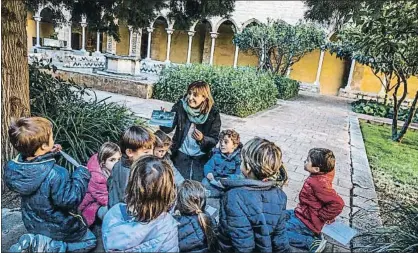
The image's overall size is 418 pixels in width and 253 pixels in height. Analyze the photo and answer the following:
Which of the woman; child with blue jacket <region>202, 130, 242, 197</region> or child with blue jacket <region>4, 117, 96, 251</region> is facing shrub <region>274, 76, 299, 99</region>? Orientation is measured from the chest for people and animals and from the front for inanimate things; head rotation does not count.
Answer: child with blue jacket <region>4, 117, 96, 251</region>

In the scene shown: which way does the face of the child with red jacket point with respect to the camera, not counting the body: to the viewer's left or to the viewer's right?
to the viewer's left

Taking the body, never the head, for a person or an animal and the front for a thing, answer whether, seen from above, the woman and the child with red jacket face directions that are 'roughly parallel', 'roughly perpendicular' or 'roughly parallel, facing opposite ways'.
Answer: roughly perpendicular

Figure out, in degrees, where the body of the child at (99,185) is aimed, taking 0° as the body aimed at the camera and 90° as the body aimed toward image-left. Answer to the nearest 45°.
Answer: approximately 270°

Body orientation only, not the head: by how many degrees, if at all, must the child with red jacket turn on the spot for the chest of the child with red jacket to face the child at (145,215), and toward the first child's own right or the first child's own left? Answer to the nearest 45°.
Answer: approximately 45° to the first child's own left

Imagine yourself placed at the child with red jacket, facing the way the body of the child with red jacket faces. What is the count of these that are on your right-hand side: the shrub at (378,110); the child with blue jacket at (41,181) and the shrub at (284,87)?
2

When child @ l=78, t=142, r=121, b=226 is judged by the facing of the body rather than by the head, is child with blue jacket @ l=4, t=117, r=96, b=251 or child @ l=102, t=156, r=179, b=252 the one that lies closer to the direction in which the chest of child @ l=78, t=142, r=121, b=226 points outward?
the child

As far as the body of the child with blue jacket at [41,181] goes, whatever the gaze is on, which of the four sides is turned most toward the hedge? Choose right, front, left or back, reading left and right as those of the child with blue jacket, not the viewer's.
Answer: front

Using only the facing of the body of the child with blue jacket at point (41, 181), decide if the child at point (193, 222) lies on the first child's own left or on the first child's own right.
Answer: on the first child's own right

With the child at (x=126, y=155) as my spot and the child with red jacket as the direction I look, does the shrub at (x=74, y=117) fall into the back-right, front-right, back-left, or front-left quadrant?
back-left

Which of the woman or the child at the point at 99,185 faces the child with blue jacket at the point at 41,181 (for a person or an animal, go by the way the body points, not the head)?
the woman

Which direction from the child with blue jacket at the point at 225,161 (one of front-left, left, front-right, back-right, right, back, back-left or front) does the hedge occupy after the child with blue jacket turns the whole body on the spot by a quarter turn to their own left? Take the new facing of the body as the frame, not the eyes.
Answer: back-left

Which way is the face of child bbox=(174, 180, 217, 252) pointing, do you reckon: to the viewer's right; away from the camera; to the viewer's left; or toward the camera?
away from the camera
